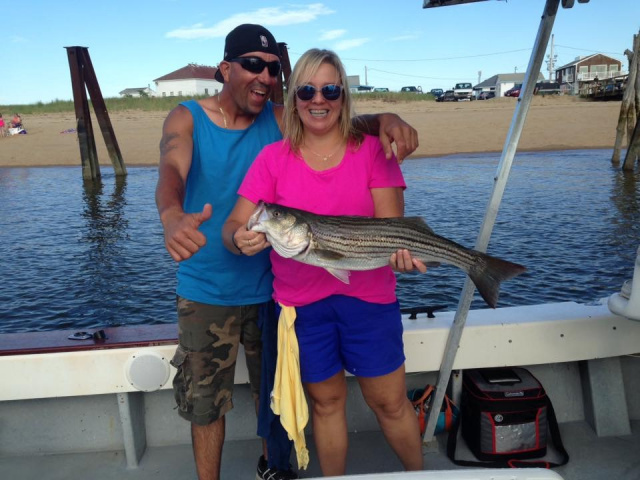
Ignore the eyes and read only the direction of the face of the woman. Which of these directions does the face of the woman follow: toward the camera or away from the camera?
toward the camera

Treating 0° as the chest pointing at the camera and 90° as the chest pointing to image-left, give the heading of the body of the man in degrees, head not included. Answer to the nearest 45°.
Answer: approximately 315°

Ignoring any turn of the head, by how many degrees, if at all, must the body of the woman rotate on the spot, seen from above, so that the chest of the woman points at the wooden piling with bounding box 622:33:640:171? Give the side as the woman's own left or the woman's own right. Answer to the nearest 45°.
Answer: approximately 135° to the woman's own left

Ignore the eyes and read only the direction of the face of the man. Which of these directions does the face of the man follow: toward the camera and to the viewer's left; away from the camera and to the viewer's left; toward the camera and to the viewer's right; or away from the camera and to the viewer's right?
toward the camera and to the viewer's right

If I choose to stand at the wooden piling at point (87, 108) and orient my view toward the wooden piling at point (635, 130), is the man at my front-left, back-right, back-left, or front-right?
front-right

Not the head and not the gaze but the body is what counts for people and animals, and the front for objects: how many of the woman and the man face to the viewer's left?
0

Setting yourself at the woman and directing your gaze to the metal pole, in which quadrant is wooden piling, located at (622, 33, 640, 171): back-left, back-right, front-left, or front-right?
front-left

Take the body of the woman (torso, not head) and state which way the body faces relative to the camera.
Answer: toward the camera

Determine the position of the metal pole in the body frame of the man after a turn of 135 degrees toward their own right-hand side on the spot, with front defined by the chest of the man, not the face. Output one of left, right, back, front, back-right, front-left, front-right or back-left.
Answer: back

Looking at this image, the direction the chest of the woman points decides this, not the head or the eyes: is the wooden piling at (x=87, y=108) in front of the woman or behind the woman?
behind

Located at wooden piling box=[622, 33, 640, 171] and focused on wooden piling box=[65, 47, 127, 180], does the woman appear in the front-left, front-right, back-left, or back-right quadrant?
front-left

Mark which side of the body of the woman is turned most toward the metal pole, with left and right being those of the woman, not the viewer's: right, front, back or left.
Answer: left
